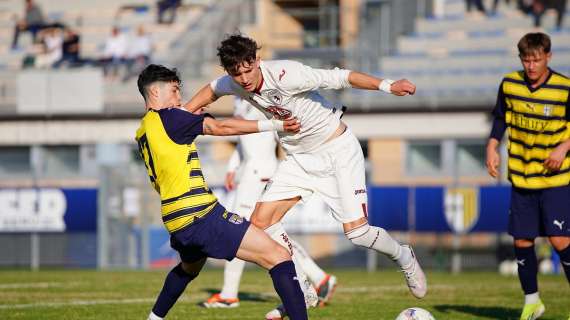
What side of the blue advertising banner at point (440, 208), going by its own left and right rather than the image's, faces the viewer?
front

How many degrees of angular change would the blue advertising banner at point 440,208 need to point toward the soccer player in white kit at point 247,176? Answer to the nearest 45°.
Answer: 0° — it already faces them

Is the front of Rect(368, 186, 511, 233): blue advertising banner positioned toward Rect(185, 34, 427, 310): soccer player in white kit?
yes

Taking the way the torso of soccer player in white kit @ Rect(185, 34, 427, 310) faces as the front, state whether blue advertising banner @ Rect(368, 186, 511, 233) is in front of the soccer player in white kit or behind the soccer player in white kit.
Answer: behind

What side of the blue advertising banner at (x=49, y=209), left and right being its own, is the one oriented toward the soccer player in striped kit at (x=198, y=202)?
front

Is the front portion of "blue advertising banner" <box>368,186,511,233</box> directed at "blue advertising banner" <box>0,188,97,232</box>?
no

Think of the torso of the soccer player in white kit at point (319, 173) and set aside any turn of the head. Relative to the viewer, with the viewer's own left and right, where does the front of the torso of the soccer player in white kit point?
facing the viewer and to the left of the viewer

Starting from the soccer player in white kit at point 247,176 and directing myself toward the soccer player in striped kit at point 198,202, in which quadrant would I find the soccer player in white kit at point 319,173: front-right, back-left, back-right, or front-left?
front-left

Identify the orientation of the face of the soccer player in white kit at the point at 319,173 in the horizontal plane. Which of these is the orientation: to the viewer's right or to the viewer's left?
to the viewer's left

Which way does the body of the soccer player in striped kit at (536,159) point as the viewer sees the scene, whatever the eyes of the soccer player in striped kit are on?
toward the camera

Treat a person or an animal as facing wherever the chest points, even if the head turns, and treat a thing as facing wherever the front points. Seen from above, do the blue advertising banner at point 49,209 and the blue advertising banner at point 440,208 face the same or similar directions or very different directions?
same or similar directions

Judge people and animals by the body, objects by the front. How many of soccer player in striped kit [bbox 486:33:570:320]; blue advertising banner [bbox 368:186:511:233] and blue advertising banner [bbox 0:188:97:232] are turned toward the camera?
3

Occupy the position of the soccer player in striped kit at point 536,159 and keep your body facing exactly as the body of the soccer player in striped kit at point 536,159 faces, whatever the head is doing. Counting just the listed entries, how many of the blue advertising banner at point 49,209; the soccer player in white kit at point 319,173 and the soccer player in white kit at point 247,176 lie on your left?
0

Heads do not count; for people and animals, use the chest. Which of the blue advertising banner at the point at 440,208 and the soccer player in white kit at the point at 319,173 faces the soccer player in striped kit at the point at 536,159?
the blue advertising banner

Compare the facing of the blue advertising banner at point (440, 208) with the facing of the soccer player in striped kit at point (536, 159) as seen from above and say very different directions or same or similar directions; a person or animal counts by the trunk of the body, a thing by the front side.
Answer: same or similar directions

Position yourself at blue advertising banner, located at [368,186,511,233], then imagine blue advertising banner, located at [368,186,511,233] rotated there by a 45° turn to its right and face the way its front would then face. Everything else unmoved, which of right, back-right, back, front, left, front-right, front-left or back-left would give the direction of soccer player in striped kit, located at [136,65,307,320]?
front-left

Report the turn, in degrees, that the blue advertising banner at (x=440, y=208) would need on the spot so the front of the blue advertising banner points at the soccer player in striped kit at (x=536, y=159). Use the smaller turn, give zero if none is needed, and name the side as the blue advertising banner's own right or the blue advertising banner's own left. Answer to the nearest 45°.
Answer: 0° — it already faces them

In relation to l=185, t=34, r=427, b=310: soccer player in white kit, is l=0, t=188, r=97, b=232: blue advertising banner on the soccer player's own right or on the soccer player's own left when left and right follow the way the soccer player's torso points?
on the soccer player's own right

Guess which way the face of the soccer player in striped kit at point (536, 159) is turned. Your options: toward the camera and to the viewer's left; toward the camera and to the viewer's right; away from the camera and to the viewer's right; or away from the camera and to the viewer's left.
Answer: toward the camera and to the viewer's left

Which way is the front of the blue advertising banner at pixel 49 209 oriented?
toward the camera
